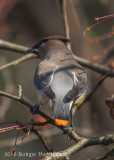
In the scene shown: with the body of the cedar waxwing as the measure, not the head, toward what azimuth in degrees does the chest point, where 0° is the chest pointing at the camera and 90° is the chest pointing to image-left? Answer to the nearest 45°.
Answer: approximately 180°
